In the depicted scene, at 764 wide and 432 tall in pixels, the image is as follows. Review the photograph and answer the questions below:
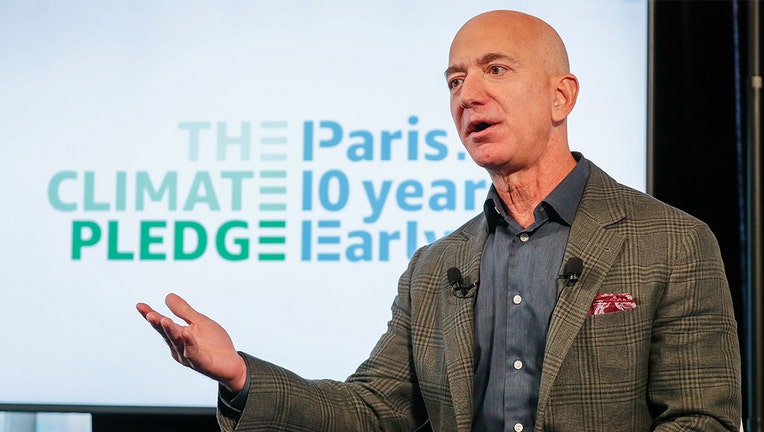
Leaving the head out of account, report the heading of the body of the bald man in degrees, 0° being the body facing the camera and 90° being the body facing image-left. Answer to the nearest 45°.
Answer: approximately 45°
